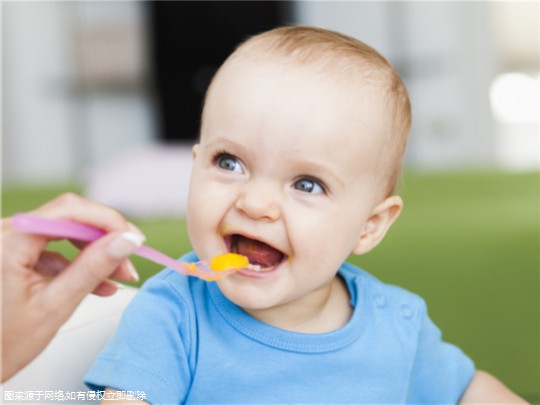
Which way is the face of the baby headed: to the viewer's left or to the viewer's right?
to the viewer's left

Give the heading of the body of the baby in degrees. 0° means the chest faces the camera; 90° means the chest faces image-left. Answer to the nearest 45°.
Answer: approximately 0°
